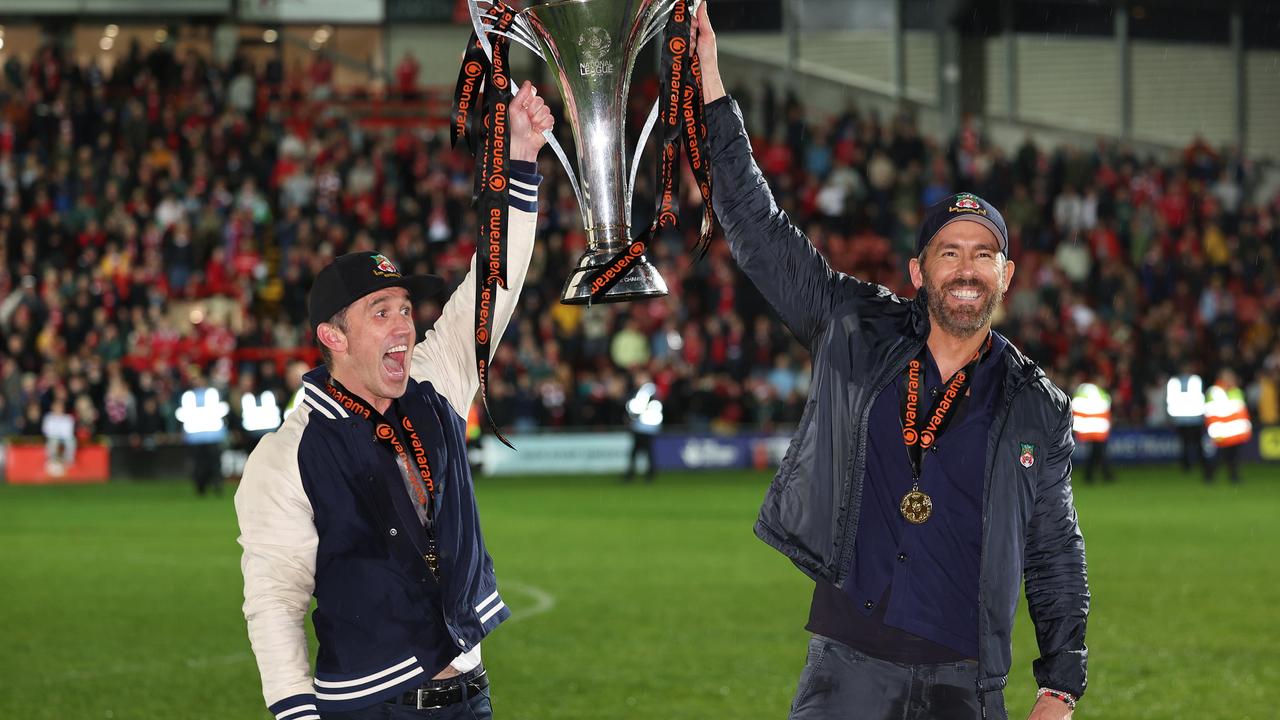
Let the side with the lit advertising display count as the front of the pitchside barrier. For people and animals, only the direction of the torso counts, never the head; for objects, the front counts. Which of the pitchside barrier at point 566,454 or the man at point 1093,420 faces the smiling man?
the pitchside barrier

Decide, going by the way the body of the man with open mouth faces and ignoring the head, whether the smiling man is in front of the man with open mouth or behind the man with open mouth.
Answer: in front

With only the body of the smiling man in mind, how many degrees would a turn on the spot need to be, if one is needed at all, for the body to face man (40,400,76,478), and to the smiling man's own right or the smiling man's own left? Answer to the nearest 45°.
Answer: approximately 135° to the smiling man's own right

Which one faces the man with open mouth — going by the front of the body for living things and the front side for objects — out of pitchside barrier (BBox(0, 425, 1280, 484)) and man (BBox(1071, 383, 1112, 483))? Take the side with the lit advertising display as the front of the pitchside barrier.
the pitchside barrier

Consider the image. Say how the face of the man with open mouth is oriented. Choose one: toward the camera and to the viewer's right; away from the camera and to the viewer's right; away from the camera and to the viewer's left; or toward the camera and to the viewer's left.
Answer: toward the camera and to the viewer's right

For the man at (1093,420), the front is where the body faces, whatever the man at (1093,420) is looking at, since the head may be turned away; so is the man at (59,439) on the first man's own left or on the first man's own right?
on the first man's own left

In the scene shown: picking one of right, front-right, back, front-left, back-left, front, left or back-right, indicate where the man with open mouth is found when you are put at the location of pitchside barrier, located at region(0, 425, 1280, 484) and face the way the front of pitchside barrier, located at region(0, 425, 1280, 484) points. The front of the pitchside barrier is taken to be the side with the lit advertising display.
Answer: front

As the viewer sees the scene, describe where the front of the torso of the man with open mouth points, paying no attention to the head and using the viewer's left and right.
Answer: facing the viewer and to the right of the viewer

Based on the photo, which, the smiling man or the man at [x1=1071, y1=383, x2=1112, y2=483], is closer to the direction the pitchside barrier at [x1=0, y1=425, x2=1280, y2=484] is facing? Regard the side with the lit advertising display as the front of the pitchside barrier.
the smiling man

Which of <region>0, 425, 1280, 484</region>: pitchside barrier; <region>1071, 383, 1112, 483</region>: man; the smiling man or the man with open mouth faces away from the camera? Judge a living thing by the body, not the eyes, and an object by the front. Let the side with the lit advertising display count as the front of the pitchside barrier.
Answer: the man

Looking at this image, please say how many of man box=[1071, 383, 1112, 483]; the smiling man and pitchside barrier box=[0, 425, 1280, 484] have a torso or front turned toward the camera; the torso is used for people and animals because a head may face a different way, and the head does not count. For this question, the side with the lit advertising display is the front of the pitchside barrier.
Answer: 2

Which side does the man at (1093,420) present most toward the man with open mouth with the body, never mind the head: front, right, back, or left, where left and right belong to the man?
back

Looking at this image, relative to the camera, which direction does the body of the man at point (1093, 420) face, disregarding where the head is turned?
away from the camera

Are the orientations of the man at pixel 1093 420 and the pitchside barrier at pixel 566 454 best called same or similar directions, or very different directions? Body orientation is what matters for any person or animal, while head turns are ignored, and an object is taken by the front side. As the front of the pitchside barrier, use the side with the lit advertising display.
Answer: very different directions
